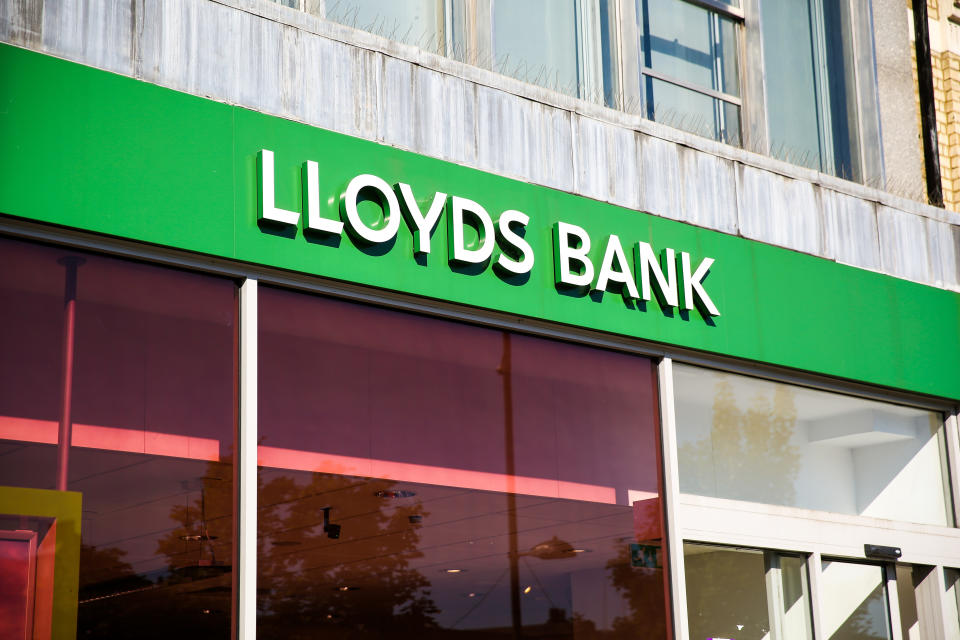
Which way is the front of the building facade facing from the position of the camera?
facing the viewer and to the right of the viewer
